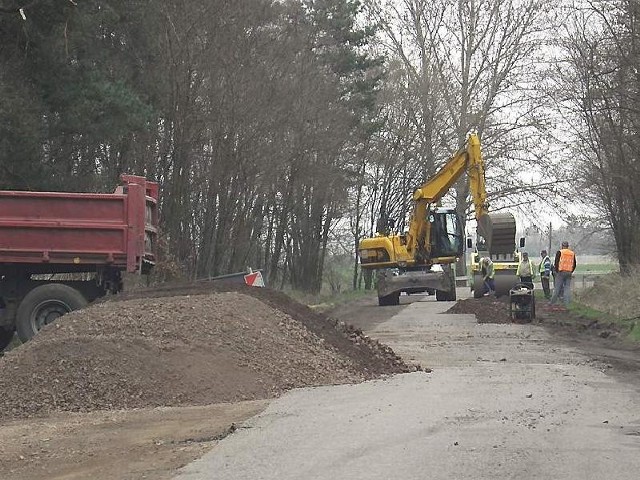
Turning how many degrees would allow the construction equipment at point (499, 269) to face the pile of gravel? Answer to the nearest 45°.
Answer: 0° — it already faces it

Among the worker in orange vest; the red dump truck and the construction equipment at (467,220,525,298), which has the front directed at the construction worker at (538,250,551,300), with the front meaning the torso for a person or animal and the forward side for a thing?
the worker in orange vest

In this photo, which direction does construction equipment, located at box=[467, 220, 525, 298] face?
toward the camera

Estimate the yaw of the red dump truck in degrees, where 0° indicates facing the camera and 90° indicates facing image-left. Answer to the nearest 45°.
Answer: approximately 90°

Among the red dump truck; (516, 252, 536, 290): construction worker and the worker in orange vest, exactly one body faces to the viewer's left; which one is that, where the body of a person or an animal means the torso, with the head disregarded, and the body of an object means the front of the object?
the red dump truck

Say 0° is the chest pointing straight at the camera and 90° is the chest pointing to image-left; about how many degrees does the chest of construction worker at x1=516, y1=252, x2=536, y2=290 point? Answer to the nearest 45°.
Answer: approximately 0°

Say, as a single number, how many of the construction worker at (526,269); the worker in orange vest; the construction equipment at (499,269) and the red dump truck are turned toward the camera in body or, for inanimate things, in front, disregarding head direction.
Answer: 2

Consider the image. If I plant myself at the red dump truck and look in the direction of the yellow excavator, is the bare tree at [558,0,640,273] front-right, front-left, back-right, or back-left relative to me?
front-right

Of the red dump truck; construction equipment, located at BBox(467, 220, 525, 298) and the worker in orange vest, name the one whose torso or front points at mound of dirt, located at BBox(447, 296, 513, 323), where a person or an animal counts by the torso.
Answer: the construction equipment

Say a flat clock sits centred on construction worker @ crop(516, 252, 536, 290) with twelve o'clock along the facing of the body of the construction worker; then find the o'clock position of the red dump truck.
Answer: The red dump truck is roughly at 1 o'clock from the construction worker.

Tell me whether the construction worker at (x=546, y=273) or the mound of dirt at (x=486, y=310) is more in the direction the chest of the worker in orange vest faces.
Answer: the construction worker

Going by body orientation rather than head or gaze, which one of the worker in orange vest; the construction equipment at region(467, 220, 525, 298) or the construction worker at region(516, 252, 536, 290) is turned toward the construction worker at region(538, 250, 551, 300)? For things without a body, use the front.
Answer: the worker in orange vest
